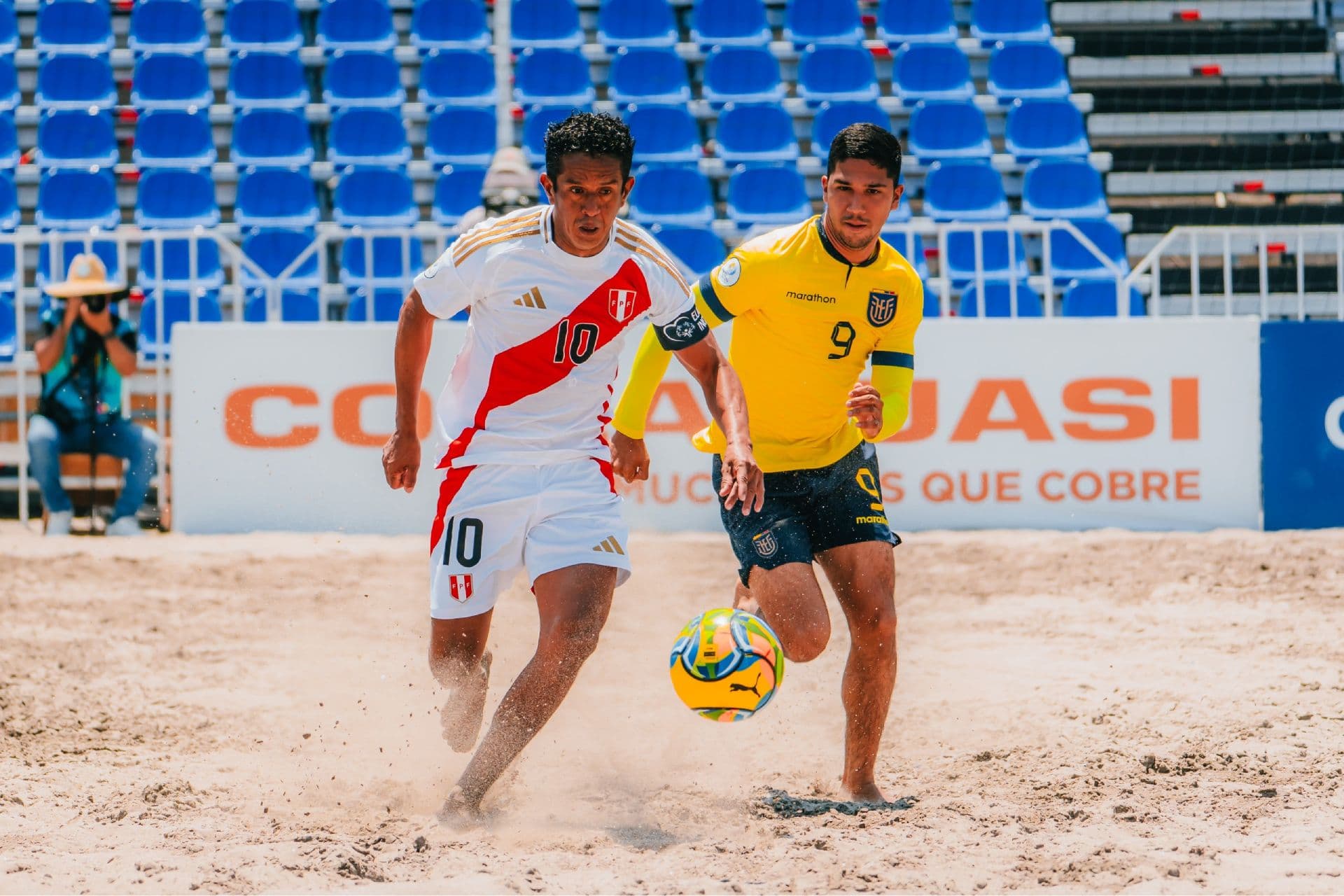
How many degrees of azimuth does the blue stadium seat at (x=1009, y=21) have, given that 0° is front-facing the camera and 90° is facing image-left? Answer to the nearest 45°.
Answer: approximately 0°

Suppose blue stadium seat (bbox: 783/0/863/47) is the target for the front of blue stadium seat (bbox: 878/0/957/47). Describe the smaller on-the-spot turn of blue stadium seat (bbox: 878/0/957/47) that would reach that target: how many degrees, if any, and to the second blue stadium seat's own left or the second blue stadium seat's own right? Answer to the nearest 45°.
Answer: approximately 90° to the second blue stadium seat's own right

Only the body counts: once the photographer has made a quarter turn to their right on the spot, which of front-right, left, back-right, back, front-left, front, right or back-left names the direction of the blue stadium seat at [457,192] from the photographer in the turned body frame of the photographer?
back-right

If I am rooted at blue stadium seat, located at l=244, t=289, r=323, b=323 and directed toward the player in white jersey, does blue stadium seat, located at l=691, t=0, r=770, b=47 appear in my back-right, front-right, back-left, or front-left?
back-left

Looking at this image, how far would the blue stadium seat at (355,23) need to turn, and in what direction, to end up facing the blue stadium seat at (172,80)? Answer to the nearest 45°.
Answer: approximately 90° to its right

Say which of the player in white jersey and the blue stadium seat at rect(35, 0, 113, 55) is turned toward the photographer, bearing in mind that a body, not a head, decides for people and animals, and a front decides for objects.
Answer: the blue stadium seat
